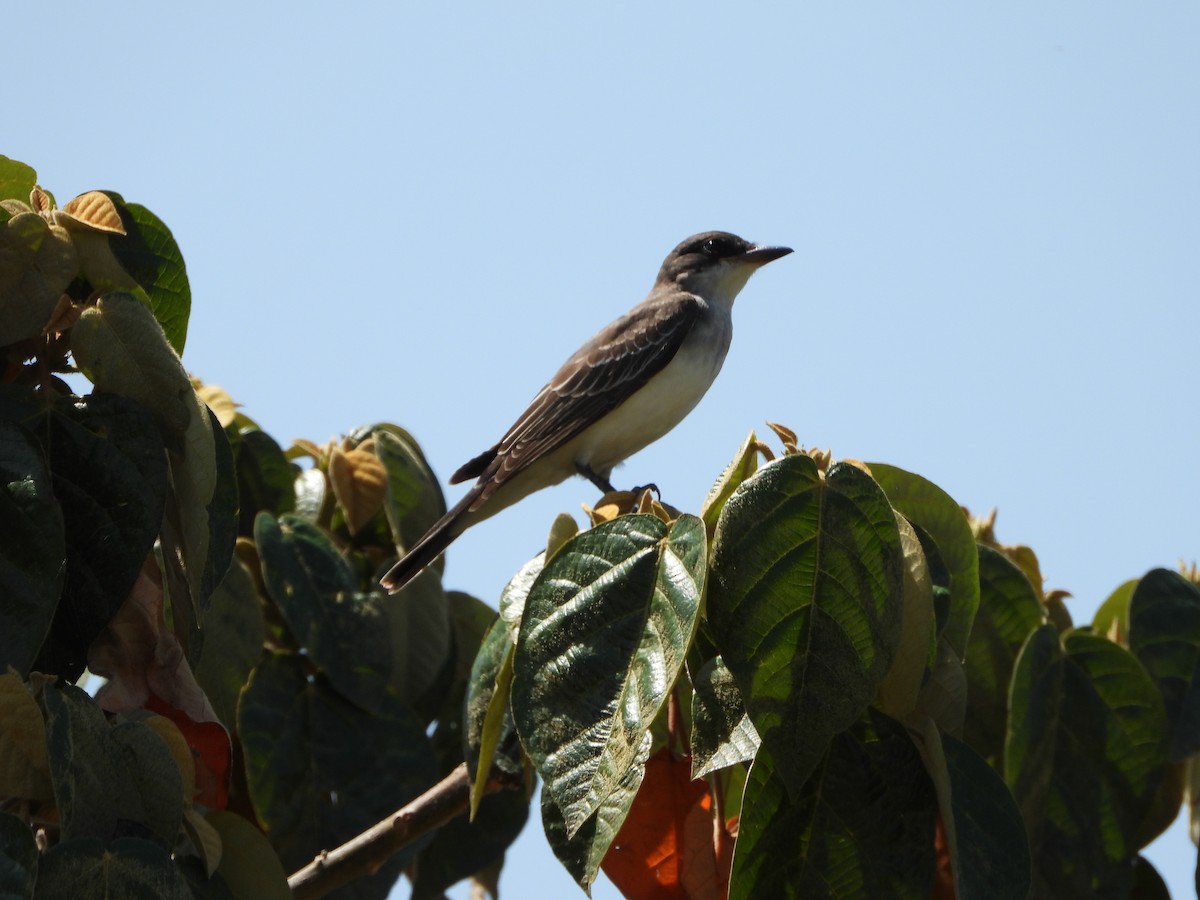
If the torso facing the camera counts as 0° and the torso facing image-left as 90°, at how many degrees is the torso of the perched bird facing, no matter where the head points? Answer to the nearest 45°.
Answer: approximately 270°
